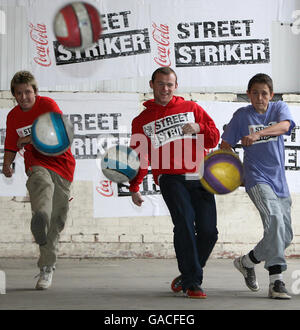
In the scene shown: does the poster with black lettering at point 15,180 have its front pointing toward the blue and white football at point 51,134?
yes

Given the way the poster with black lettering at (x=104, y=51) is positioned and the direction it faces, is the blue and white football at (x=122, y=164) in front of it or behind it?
in front

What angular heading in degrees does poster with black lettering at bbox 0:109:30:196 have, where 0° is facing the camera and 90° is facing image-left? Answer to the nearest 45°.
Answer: approximately 0°

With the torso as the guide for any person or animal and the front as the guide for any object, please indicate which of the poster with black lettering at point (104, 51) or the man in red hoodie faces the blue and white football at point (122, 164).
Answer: the poster with black lettering

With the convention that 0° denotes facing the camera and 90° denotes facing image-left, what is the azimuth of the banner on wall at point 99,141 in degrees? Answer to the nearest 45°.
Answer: approximately 0°

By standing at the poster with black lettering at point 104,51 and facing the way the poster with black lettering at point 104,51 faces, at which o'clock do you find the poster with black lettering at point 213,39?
the poster with black lettering at point 213,39 is roughly at 9 o'clock from the poster with black lettering at point 104,51.

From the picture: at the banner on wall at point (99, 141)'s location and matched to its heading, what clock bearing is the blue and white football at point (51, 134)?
The blue and white football is roughly at 12 o'clock from the banner on wall.

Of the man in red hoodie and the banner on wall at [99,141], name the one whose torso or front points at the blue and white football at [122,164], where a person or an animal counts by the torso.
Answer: the banner on wall

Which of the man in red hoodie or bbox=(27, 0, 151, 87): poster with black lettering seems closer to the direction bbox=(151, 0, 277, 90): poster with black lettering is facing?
the man in red hoodie
